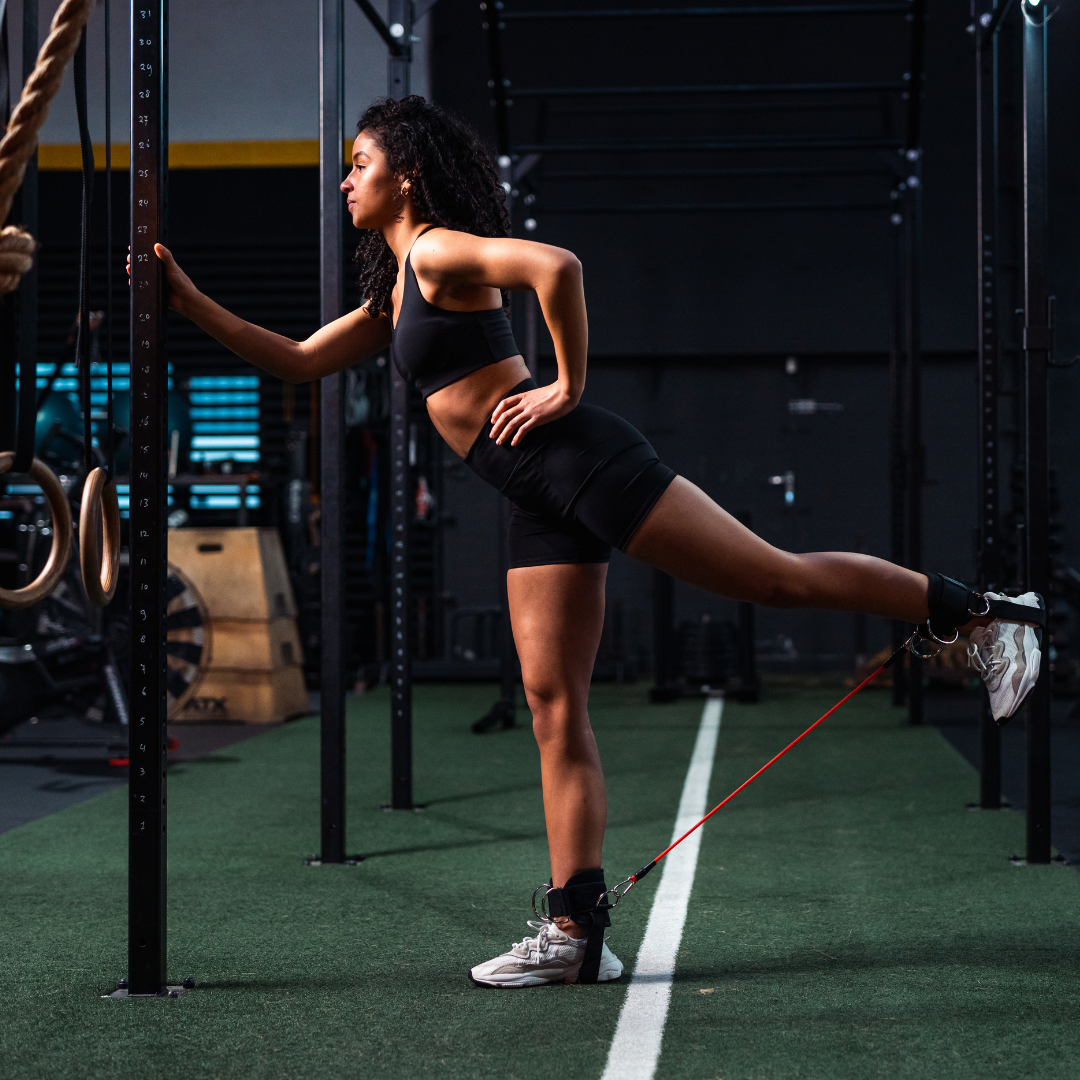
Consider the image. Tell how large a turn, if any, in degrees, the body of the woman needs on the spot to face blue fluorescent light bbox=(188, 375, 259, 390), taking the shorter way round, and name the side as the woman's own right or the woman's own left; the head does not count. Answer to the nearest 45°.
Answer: approximately 90° to the woman's own right

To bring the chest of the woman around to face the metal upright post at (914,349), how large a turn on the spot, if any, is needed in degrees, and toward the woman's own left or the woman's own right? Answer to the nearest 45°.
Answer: approximately 90° to the woman's own right

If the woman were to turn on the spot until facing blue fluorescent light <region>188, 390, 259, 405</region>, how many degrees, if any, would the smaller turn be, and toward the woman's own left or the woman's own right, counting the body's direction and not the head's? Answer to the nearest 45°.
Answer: approximately 90° to the woman's own right

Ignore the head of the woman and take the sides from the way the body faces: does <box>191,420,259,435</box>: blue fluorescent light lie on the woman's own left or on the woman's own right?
on the woman's own right

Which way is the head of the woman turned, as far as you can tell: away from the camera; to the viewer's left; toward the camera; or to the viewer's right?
to the viewer's left

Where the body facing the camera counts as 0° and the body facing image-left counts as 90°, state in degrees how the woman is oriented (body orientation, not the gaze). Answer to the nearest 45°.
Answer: approximately 90°

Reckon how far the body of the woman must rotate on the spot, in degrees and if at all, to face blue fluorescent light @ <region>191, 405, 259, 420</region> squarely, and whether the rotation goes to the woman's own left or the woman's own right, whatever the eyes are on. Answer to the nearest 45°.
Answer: approximately 90° to the woman's own right
